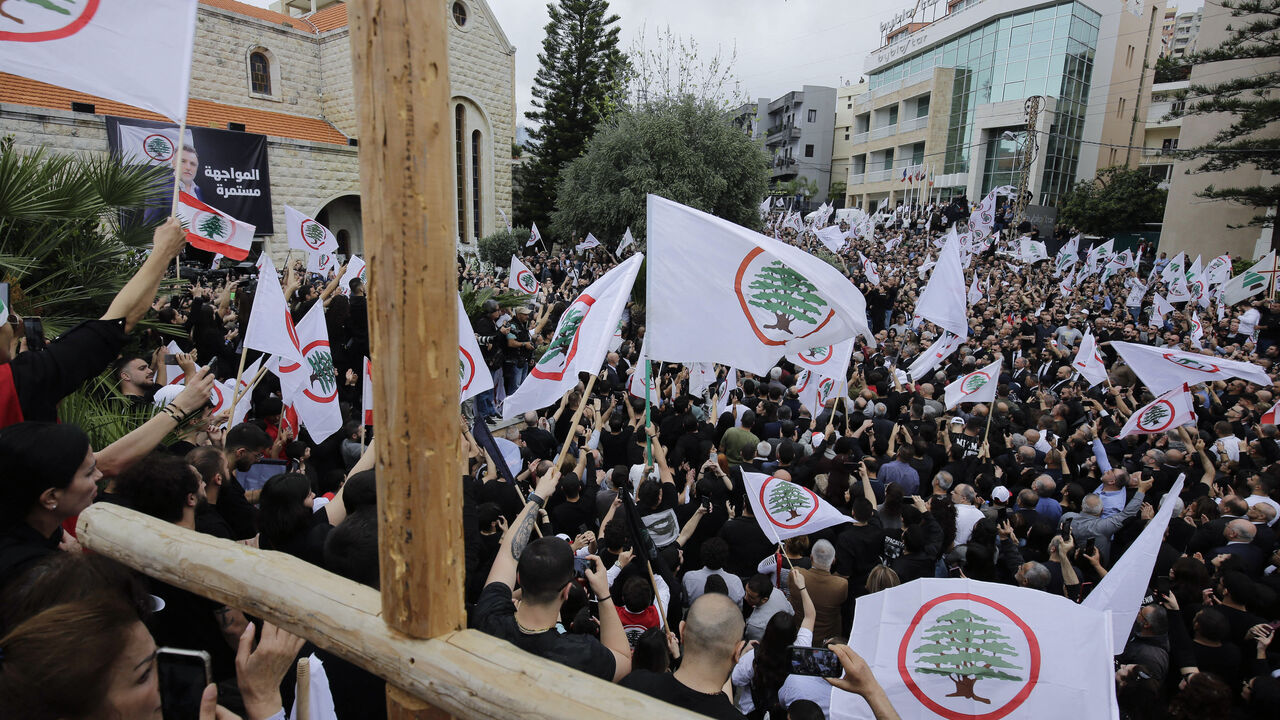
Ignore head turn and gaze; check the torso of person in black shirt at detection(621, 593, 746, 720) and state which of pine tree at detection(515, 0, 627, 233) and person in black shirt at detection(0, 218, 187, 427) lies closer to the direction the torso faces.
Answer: the pine tree

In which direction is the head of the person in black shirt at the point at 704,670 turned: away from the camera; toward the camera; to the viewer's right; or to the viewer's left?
away from the camera

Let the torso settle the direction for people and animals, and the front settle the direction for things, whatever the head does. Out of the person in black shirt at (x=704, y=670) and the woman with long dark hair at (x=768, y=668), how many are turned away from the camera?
2

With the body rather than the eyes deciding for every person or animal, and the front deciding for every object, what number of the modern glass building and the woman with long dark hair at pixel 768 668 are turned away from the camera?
1

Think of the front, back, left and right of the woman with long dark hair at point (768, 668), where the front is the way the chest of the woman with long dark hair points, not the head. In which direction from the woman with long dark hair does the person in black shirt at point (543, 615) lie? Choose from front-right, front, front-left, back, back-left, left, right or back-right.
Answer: back-left

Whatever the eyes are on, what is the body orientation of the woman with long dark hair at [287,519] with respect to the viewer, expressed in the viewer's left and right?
facing away from the viewer and to the right of the viewer

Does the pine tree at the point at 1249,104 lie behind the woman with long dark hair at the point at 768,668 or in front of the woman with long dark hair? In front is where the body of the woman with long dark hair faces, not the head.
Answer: in front

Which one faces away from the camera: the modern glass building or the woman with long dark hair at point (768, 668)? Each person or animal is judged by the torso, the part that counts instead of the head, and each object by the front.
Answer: the woman with long dark hair

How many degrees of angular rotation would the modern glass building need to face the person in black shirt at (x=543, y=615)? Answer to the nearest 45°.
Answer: approximately 45° to its left

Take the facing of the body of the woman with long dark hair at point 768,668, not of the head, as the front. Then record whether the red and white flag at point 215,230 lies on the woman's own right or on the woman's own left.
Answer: on the woman's own left

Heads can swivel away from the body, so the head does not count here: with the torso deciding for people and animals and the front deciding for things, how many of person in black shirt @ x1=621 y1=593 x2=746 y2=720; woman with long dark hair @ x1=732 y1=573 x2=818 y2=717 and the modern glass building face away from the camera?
2

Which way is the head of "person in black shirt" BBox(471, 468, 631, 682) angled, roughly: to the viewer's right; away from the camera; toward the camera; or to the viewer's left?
away from the camera

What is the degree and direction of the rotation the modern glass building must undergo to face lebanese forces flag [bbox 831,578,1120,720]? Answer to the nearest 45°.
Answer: approximately 45° to its left

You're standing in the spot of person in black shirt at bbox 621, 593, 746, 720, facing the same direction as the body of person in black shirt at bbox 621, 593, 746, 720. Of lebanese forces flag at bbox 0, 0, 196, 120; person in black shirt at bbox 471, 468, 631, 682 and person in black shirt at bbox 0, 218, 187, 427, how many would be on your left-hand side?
3

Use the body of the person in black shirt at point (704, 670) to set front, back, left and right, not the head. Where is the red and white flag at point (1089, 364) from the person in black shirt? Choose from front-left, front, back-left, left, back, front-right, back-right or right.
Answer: front-right

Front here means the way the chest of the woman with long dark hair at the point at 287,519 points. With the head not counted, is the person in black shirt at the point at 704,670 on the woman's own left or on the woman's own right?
on the woman's own right

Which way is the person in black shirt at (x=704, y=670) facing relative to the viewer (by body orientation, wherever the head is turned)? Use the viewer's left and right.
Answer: facing away from the viewer

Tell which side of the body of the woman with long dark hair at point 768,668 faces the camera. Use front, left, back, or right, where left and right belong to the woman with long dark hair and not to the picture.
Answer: back
